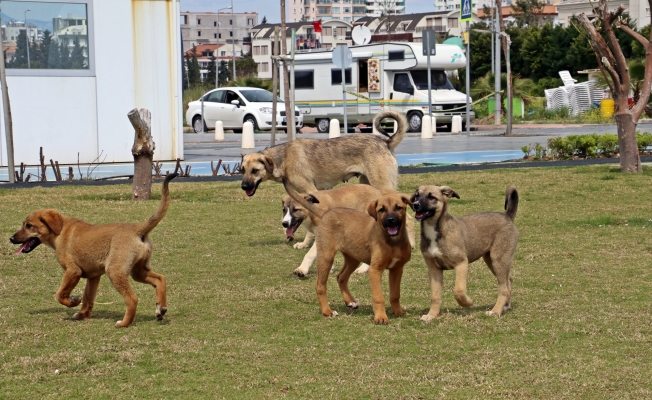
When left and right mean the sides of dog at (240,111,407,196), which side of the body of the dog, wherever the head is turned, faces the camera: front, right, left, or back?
left

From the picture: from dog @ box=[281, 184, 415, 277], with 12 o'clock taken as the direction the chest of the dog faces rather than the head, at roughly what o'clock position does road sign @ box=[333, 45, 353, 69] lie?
The road sign is roughly at 3 o'clock from the dog.

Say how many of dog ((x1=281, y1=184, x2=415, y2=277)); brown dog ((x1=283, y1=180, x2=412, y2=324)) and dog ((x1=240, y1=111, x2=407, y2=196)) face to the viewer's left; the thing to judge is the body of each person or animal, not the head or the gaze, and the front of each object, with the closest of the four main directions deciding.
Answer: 2

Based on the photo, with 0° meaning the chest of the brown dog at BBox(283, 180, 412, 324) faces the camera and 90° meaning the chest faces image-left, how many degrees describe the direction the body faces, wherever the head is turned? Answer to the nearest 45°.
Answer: approximately 315°

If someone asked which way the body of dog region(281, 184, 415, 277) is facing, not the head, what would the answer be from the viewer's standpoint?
to the viewer's left

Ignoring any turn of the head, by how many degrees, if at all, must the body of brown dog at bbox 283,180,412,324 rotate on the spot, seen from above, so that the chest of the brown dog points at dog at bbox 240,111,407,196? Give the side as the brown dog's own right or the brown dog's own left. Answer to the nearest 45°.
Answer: approximately 135° to the brown dog's own left

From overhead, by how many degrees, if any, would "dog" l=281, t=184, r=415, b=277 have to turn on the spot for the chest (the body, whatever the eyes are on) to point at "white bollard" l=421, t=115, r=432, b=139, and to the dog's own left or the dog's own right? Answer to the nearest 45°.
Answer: approximately 90° to the dog's own right

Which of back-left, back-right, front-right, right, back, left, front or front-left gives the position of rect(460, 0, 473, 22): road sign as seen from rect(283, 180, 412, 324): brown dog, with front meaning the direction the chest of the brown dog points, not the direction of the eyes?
back-left

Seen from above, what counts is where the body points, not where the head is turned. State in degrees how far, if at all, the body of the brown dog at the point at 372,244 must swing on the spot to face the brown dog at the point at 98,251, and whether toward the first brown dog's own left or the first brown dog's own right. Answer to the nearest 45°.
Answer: approximately 135° to the first brown dog's own right
